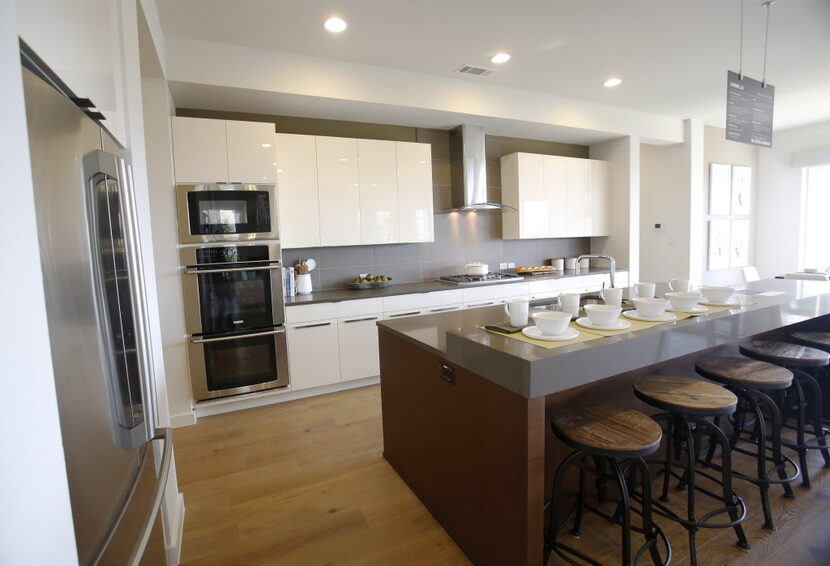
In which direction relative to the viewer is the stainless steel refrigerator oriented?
to the viewer's right

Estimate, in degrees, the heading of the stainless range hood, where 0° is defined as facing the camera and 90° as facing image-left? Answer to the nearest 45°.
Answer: approximately 315°

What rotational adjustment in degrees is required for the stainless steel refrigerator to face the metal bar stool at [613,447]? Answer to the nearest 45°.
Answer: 0° — it already faces it

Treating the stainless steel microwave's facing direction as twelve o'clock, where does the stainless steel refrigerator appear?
The stainless steel refrigerator is roughly at 12 o'clock from the stainless steel microwave.

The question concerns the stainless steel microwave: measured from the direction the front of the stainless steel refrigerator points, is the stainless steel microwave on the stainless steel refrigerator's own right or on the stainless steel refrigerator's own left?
on the stainless steel refrigerator's own left

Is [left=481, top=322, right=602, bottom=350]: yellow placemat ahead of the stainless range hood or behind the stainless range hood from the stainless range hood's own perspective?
ahead

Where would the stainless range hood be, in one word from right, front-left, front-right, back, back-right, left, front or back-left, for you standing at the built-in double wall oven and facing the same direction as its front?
left

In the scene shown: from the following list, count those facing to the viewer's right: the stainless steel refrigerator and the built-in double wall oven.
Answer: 1

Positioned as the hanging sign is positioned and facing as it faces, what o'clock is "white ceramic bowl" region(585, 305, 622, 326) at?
The white ceramic bowl is roughly at 2 o'clock from the hanging sign.

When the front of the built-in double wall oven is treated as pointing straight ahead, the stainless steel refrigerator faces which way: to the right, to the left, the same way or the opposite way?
to the left

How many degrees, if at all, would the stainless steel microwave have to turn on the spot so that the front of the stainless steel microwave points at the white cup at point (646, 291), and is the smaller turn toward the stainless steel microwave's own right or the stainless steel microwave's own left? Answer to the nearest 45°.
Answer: approximately 45° to the stainless steel microwave's own left

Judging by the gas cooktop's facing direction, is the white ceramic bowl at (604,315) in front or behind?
in front

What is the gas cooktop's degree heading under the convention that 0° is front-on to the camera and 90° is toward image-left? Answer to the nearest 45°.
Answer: approximately 315°

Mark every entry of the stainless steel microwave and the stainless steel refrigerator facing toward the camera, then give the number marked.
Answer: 1

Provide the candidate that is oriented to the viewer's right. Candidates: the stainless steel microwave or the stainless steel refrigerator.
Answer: the stainless steel refrigerator
